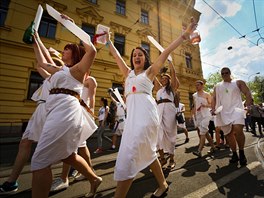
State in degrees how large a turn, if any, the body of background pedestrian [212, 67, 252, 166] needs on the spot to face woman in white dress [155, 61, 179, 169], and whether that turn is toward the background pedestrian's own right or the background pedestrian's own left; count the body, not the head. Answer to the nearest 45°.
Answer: approximately 45° to the background pedestrian's own right

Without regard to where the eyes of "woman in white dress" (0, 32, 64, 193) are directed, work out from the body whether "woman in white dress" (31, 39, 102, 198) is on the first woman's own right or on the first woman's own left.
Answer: on the first woman's own left

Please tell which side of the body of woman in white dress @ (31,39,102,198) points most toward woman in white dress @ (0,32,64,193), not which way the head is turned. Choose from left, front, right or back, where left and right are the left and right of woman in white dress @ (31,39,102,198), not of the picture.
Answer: right

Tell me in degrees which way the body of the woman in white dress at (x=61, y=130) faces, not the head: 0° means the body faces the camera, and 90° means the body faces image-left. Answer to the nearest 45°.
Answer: approximately 90°

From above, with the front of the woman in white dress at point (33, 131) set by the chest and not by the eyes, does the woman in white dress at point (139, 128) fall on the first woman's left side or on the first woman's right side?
on the first woman's left side

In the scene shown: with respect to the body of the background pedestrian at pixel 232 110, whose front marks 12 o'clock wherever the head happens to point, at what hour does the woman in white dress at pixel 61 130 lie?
The woman in white dress is roughly at 1 o'clock from the background pedestrian.
